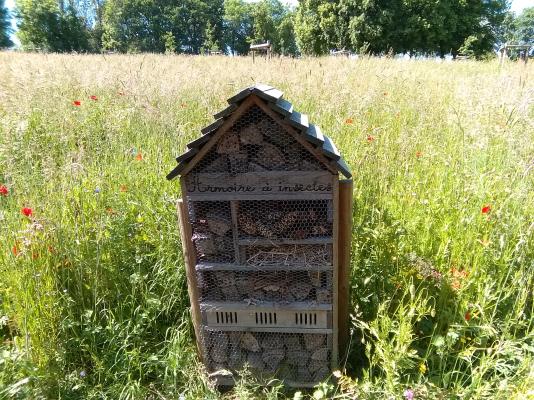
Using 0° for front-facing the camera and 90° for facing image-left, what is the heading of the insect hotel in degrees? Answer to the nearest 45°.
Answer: approximately 0°

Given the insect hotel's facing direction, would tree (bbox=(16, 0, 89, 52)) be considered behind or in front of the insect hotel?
behind
